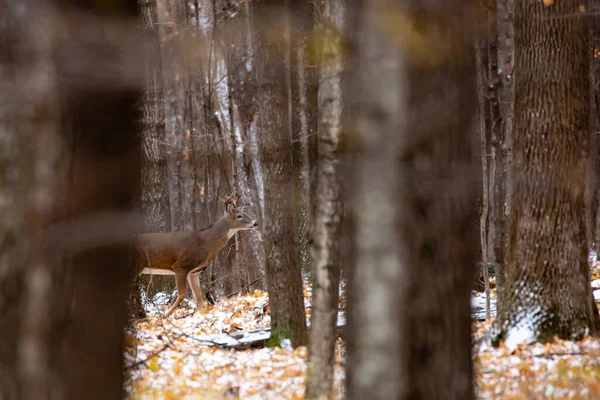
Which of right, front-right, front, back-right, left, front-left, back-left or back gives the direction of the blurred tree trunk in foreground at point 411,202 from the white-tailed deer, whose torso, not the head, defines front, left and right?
right

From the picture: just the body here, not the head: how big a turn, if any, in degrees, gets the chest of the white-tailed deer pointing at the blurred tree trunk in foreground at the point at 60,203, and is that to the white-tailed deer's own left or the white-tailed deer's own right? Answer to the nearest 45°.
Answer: approximately 90° to the white-tailed deer's own right

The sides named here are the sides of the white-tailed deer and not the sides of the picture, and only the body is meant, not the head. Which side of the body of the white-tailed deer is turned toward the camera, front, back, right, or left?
right

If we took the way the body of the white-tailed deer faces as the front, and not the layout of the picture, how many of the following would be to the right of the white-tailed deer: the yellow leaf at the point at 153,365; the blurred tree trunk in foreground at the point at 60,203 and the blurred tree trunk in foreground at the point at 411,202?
3

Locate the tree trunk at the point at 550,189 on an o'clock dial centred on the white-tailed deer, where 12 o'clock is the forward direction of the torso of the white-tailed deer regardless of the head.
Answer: The tree trunk is roughly at 2 o'clock from the white-tailed deer.

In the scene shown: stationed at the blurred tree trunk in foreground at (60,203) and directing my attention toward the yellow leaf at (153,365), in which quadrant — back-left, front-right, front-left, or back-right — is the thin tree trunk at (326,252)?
front-right

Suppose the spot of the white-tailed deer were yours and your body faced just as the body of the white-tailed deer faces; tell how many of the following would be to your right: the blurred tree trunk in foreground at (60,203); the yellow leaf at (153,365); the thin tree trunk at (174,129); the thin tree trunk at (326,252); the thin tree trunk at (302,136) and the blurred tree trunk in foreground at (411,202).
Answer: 4

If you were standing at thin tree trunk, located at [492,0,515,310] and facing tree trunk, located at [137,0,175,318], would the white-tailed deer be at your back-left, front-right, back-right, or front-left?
front-left

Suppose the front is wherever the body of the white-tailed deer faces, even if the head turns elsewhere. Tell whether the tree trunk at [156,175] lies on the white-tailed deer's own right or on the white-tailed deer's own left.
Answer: on the white-tailed deer's own left

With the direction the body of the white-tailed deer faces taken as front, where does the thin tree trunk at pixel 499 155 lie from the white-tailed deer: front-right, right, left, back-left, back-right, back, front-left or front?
front-right

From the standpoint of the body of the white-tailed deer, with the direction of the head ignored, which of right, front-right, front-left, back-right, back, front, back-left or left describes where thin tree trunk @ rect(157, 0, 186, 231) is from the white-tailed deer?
left

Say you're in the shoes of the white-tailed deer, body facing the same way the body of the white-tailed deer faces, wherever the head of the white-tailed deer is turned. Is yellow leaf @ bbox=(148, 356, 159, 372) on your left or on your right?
on your right
